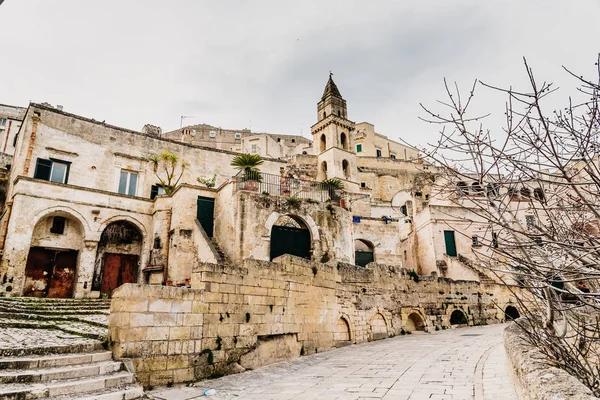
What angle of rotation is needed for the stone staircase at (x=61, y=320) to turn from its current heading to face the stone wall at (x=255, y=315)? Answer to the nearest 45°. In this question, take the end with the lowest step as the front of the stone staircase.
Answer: approximately 90° to its left

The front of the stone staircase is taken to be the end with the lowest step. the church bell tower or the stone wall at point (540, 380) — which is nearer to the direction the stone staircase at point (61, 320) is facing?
the stone wall

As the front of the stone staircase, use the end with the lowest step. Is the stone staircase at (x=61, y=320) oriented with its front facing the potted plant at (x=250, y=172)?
no

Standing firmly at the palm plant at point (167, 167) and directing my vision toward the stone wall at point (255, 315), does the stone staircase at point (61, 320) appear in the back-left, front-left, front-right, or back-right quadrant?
front-right

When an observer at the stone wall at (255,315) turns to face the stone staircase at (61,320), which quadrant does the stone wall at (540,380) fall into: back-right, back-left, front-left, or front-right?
back-left

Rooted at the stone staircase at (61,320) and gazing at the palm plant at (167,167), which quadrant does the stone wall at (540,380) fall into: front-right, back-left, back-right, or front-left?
back-right

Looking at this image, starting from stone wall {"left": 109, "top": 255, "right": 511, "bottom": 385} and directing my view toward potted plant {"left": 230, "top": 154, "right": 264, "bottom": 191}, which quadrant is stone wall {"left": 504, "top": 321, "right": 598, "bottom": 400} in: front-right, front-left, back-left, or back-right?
back-right

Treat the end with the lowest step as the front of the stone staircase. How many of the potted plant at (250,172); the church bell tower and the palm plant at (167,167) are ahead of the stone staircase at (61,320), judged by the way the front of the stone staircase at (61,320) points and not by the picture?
0

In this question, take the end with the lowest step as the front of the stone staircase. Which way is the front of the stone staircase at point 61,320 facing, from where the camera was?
facing the viewer

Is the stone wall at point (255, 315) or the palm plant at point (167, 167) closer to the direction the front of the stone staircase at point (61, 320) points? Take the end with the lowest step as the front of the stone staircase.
the stone wall

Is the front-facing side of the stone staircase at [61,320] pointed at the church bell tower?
no

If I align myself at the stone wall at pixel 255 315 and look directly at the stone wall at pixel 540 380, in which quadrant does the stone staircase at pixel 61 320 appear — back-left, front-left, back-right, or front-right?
back-right
